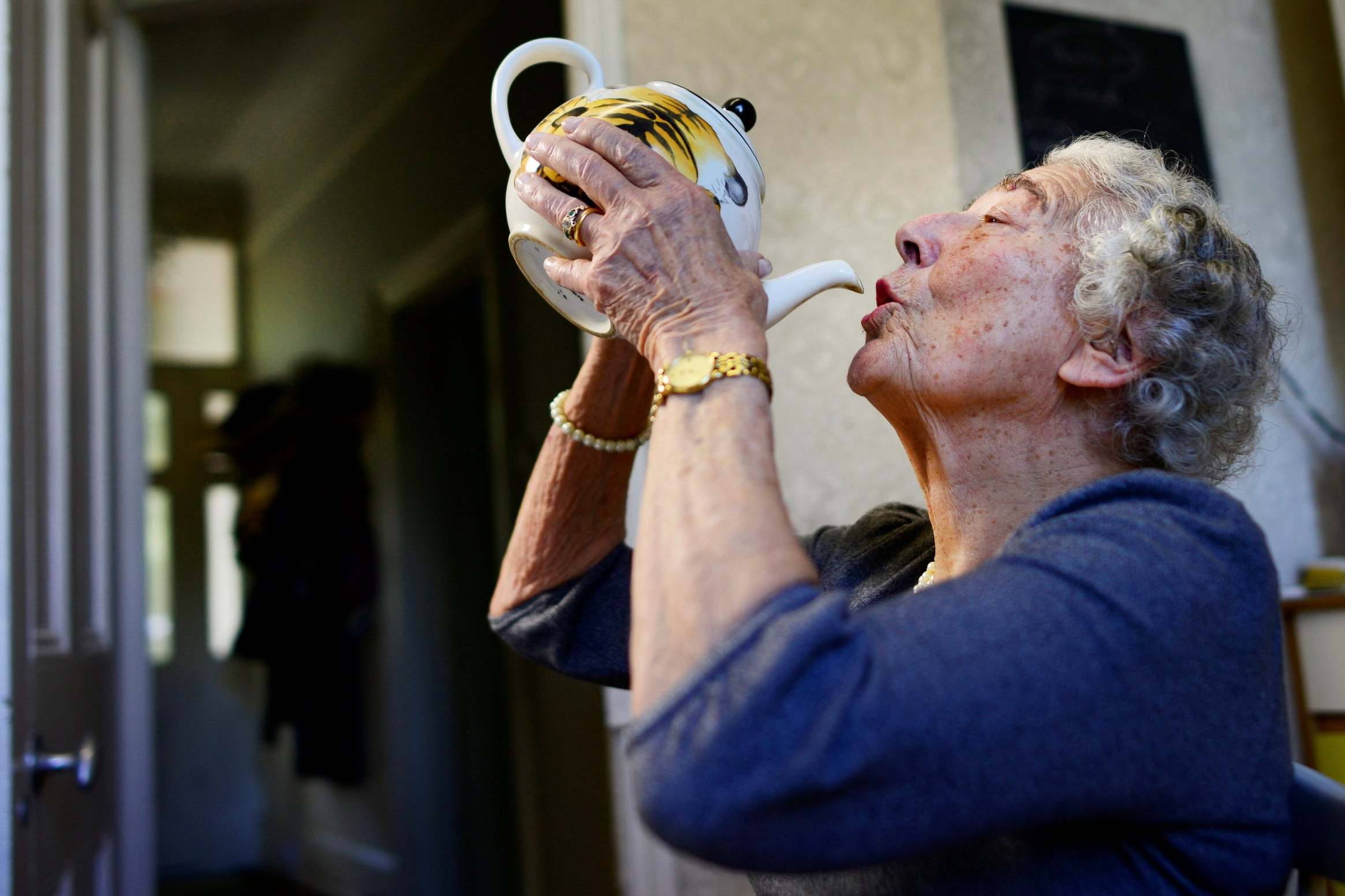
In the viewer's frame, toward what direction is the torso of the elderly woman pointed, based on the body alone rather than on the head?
to the viewer's left

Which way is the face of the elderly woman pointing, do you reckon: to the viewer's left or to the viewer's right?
to the viewer's left

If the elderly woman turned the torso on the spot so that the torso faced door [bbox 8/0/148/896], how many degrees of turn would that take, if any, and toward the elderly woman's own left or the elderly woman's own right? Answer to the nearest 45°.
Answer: approximately 45° to the elderly woman's own right
